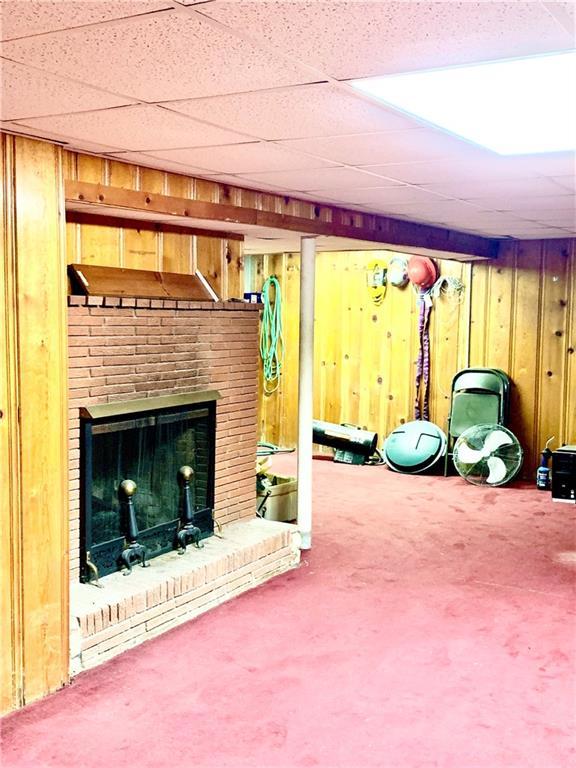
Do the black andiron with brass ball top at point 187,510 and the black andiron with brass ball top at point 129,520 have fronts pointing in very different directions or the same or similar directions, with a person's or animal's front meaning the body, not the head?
same or similar directions

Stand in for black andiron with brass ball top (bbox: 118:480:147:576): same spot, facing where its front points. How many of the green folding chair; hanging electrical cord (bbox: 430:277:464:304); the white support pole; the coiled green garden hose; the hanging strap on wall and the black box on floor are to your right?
0

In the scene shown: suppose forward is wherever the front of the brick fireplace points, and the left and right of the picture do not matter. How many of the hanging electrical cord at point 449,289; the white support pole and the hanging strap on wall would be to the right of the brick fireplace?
0

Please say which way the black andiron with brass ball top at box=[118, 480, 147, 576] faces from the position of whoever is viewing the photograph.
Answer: facing the viewer and to the right of the viewer

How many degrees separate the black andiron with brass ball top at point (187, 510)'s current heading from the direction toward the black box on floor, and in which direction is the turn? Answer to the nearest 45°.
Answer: approximately 90° to its left

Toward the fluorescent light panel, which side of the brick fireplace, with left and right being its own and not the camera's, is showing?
front

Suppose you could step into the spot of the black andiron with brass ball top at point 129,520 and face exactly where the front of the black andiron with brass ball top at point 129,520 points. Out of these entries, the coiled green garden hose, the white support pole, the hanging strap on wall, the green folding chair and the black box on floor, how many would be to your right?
0

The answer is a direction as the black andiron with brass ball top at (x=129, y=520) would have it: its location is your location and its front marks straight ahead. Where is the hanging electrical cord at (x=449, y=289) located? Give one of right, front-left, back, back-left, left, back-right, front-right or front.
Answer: left

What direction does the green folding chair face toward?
toward the camera

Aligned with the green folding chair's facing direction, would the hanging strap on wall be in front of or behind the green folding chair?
behind

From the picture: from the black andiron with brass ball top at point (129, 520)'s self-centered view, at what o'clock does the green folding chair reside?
The green folding chair is roughly at 9 o'clock from the black andiron with brass ball top.

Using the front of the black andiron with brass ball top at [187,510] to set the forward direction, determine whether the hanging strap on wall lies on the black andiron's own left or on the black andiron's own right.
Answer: on the black andiron's own left

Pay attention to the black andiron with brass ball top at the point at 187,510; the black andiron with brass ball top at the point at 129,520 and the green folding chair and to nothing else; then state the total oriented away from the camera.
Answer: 0

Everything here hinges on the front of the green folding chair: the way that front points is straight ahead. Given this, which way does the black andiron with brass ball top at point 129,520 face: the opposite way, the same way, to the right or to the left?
to the left

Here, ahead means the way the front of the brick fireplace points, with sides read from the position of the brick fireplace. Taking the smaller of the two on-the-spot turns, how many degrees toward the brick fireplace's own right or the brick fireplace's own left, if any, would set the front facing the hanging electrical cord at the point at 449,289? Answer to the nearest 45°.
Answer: approximately 90° to the brick fireplace's own left

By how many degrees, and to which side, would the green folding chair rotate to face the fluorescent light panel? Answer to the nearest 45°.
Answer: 0° — it already faces it
